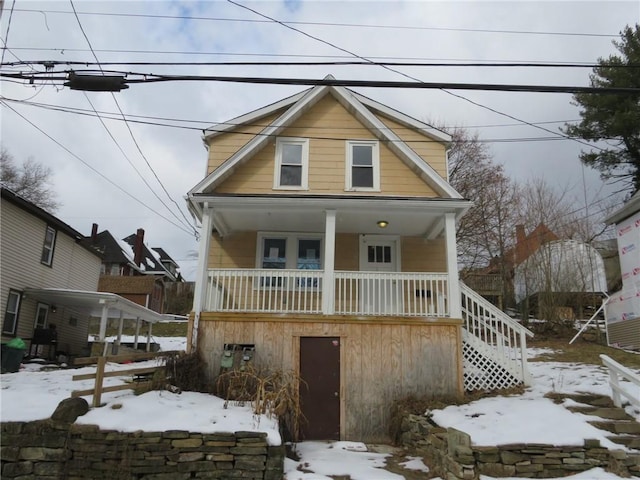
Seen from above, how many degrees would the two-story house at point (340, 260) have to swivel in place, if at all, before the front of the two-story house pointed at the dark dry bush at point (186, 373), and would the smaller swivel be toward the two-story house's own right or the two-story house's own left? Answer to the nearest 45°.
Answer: approximately 45° to the two-story house's own right

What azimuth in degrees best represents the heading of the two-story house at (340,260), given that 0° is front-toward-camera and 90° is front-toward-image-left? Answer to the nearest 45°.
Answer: approximately 0°

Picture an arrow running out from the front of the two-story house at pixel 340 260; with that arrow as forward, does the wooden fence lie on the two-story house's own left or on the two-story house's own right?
on the two-story house's own right

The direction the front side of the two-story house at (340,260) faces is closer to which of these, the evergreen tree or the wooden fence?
the wooden fence

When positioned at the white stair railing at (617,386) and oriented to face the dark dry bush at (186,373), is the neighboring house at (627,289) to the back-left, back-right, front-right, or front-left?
back-right

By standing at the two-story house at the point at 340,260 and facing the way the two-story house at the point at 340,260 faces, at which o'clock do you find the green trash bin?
The green trash bin is roughly at 3 o'clock from the two-story house.

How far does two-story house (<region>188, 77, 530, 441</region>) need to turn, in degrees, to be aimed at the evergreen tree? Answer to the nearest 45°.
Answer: approximately 135° to its left

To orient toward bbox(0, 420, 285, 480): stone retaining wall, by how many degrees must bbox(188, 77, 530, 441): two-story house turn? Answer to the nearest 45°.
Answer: approximately 45° to its right

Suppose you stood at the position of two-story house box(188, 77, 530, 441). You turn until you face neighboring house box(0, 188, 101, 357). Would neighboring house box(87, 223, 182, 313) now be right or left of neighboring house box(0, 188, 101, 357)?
right

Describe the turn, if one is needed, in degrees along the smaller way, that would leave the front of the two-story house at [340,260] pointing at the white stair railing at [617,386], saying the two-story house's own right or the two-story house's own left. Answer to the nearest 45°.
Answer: approximately 45° to the two-story house's own left
